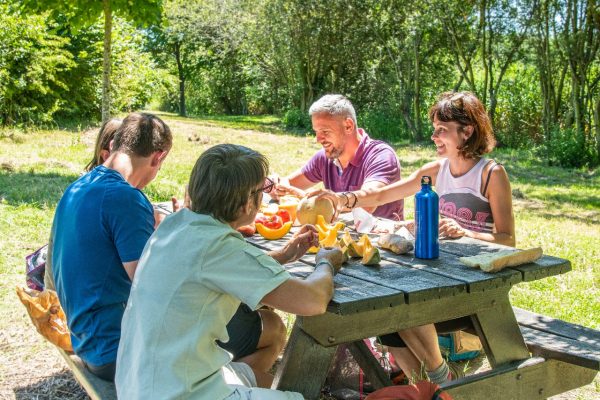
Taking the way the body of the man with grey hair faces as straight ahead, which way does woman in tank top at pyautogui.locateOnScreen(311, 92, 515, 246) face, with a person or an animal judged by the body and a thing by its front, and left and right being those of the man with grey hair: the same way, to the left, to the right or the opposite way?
the same way

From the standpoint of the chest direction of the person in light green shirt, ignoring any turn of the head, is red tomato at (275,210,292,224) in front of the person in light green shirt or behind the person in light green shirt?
in front

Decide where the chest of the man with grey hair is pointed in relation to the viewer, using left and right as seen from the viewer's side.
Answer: facing the viewer and to the left of the viewer

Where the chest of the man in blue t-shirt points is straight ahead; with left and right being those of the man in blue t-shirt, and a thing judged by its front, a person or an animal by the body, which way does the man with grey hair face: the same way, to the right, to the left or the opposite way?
the opposite way

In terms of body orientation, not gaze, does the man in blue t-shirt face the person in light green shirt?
no

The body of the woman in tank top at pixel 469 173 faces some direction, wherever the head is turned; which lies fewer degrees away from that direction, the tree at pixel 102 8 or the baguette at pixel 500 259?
the baguette

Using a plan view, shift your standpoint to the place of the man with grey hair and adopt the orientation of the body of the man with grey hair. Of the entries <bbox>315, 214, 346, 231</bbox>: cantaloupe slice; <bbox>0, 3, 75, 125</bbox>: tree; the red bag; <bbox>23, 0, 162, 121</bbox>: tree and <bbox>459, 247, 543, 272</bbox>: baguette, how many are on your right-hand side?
2

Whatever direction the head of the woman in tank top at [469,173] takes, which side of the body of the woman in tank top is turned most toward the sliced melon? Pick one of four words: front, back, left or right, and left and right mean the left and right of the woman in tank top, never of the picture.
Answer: front

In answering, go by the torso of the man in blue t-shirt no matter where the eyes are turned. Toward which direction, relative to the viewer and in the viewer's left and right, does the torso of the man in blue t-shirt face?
facing away from the viewer and to the right of the viewer

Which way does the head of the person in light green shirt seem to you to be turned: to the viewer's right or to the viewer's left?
to the viewer's right

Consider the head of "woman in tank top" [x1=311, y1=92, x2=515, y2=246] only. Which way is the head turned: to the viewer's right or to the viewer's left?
to the viewer's left

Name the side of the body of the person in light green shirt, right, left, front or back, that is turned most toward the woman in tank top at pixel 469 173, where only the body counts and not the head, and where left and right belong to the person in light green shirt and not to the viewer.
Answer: front

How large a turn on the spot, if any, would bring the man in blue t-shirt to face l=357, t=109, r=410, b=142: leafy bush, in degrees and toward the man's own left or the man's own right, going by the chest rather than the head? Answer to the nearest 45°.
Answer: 0° — they already face it

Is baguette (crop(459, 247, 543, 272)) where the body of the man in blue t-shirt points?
no

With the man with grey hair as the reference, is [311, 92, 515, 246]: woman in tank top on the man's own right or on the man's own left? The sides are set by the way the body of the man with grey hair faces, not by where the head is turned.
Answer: on the man's own left

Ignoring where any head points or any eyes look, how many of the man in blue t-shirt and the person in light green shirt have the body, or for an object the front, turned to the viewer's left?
0

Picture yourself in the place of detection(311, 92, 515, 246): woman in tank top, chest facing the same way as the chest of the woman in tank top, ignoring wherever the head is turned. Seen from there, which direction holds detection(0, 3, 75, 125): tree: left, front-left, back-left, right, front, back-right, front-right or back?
right

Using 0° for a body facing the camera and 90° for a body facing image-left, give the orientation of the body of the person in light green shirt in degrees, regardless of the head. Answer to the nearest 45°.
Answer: approximately 225°

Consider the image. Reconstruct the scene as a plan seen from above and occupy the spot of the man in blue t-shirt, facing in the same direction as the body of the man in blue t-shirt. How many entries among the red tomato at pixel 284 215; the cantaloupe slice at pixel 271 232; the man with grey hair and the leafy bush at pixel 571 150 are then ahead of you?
4
